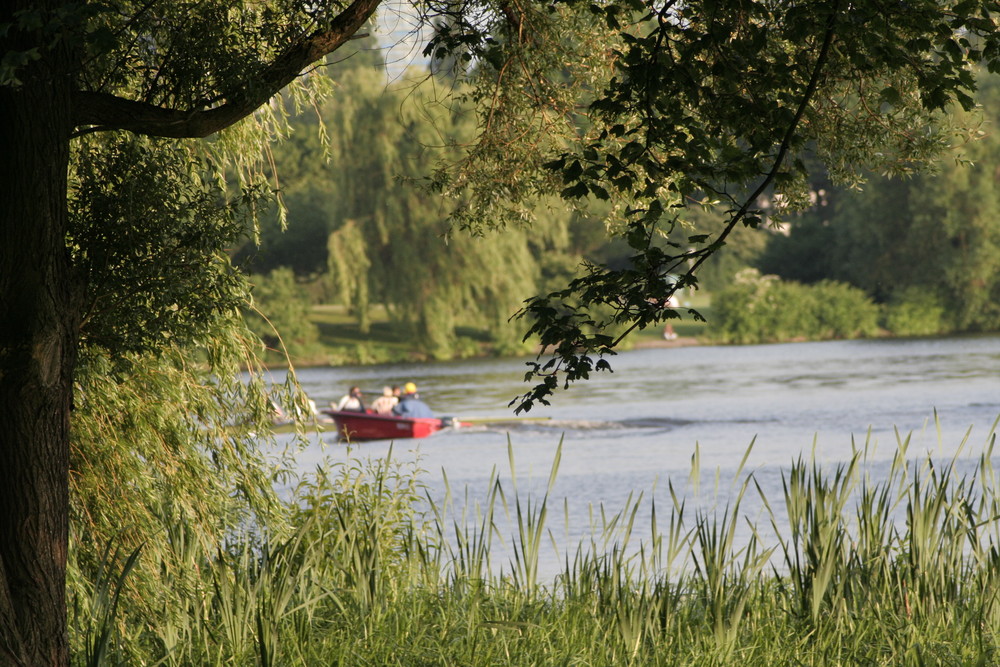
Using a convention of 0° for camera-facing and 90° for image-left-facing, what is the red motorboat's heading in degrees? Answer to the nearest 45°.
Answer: approximately 90°

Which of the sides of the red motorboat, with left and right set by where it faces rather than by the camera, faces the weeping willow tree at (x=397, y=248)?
right
